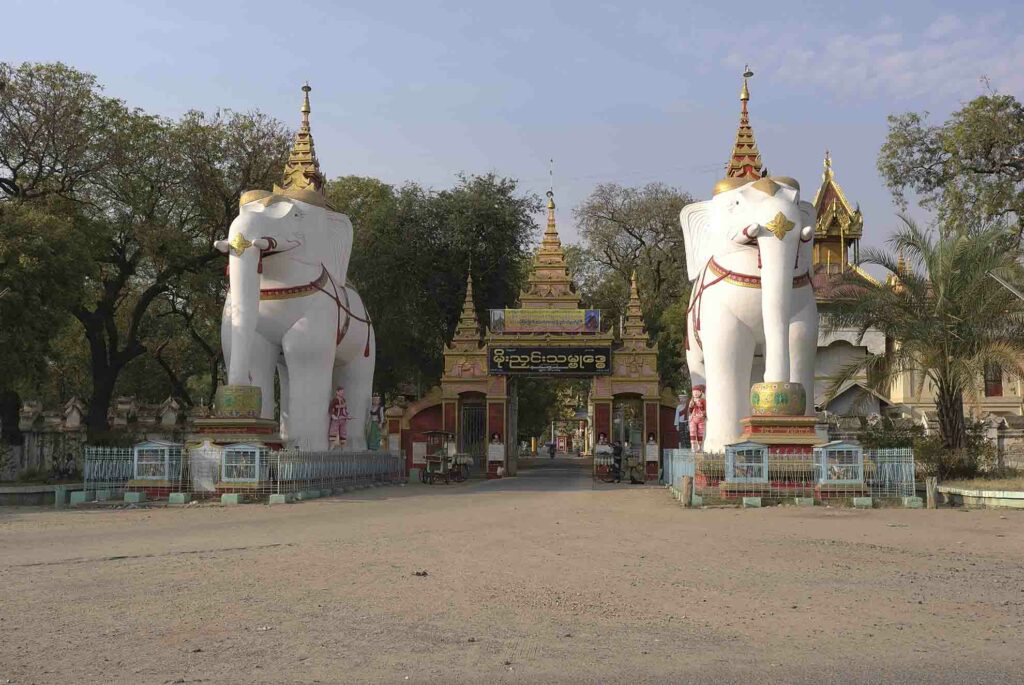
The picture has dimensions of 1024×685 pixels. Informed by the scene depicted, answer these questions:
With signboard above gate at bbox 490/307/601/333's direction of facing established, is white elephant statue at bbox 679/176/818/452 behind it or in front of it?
in front

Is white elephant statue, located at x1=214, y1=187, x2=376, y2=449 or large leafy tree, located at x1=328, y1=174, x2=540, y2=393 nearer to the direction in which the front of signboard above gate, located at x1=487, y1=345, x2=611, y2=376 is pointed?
the white elephant statue

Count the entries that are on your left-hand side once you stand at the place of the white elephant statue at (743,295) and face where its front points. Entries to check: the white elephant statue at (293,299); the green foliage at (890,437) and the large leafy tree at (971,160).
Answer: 2

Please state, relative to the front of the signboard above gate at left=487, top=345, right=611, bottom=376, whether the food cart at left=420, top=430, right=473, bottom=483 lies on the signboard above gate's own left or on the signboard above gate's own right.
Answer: on the signboard above gate's own right

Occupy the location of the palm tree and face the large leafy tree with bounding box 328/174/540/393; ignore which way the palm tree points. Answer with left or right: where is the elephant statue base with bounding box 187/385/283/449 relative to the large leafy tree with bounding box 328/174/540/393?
left

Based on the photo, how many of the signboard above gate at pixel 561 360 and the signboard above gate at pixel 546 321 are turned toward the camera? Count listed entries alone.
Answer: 2

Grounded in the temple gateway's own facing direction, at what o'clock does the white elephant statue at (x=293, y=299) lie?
The white elephant statue is roughly at 1 o'clock from the temple gateway.

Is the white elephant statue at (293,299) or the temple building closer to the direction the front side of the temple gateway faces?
the white elephant statue

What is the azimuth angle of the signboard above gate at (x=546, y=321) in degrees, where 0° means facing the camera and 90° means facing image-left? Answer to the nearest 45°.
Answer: approximately 0°

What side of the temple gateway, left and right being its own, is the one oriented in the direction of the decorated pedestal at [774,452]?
front

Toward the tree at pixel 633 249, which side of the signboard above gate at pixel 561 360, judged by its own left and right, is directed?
back

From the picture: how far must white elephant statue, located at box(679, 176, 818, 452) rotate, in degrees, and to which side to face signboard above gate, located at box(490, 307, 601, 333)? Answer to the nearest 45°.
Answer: approximately 180°
